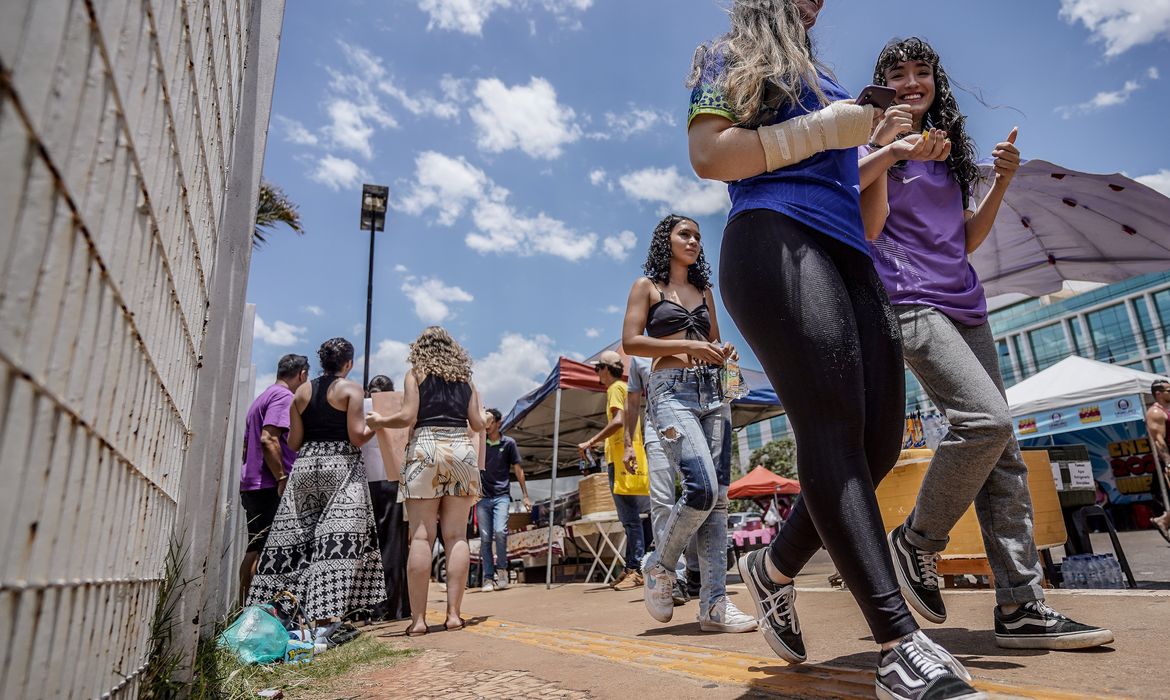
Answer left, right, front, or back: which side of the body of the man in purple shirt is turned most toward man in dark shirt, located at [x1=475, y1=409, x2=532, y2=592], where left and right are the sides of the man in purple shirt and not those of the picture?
front

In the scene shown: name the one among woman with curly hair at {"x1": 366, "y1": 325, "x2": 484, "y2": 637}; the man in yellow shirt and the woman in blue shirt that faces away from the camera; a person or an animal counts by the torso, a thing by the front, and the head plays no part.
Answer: the woman with curly hair

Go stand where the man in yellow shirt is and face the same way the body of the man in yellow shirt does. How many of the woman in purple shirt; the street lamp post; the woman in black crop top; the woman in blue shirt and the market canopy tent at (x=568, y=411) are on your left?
3

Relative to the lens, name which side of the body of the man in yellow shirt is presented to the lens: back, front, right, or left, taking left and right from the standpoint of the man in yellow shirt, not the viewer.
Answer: left

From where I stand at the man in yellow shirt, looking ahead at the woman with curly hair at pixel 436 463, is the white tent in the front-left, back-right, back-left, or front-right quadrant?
back-left

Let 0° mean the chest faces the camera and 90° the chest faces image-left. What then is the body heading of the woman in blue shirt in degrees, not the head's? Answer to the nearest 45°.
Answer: approximately 315°

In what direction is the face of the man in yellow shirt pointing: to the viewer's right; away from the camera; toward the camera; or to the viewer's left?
to the viewer's left

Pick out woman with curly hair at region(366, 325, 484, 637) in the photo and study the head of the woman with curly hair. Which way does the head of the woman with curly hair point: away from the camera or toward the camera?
away from the camera

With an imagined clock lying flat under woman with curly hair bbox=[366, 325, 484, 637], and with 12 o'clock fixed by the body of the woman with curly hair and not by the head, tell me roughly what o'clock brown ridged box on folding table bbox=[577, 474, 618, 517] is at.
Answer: The brown ridged box on folding table is roughly at 1 o'clock from the woman with curly hair.

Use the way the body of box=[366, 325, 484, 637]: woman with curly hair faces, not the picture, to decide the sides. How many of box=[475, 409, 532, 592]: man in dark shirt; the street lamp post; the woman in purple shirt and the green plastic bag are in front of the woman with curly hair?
2

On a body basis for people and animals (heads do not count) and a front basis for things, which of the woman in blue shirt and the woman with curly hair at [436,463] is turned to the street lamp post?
the woman with curly hair

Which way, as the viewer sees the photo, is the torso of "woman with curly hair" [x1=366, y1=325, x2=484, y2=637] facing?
away from the camera

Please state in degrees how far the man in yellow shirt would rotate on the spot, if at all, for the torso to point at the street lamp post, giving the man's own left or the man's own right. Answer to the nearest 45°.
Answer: approximately 45° to the man's own right

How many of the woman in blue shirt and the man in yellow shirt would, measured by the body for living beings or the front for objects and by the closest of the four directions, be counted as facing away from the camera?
0
